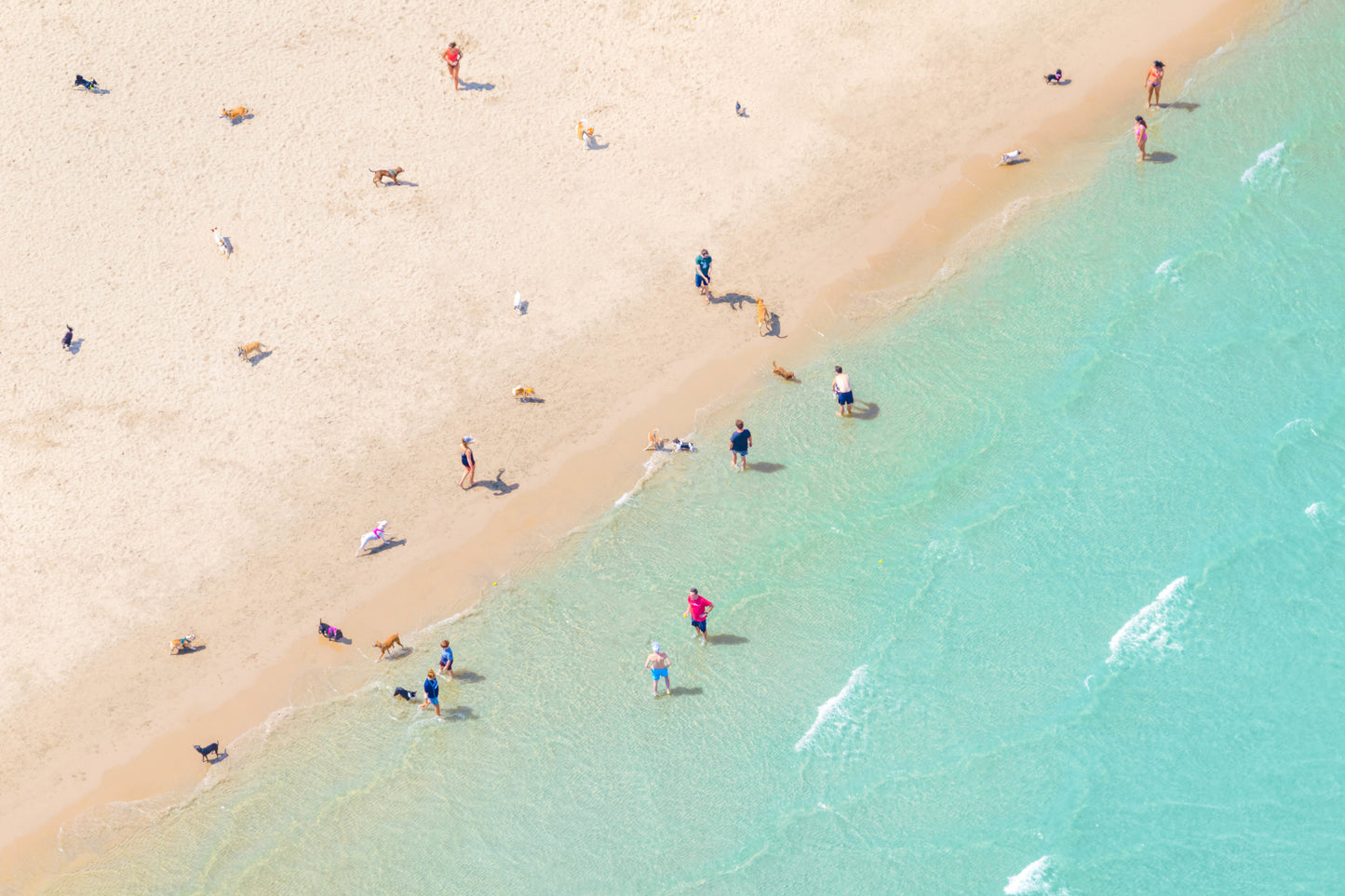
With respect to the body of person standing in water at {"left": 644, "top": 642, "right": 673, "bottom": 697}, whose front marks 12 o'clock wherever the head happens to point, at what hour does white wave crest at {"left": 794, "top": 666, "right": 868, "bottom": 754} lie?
The white wave crest is roughly at 3 o'clock from the person standing in water.

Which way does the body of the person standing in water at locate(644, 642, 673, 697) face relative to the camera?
away from the camera

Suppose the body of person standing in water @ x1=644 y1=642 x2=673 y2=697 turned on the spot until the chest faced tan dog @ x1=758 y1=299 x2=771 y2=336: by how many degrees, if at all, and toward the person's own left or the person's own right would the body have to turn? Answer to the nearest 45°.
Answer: approximately 45° to the person's own right
